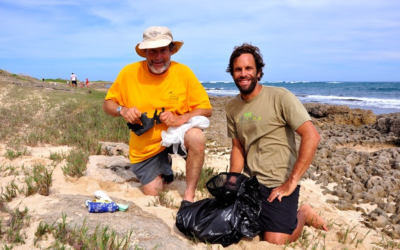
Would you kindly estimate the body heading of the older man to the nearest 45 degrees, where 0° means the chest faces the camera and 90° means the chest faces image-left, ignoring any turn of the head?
approximately 0°

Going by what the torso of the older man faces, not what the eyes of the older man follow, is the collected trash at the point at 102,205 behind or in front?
in front
